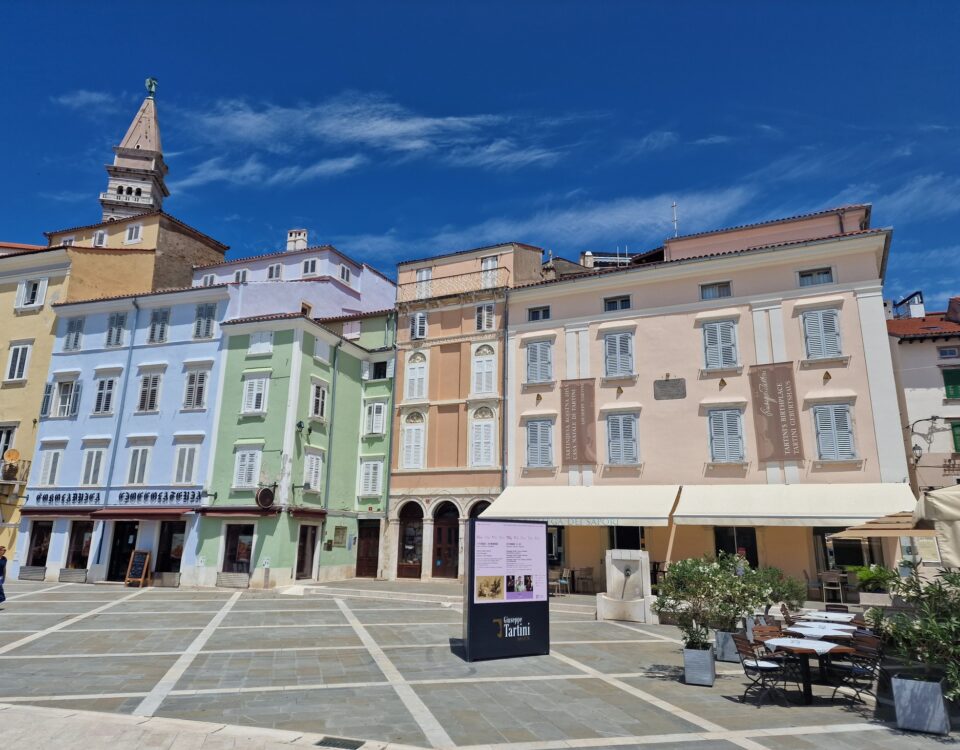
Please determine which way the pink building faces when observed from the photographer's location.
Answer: facing the viewer

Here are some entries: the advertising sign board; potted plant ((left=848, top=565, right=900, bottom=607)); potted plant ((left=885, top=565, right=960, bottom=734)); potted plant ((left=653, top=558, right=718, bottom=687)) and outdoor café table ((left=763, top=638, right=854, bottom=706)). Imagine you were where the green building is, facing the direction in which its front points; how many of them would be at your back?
0

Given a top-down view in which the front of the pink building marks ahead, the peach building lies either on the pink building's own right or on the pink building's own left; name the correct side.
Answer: on the pink building's own right

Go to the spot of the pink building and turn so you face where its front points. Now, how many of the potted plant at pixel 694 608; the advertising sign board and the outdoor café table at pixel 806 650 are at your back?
0

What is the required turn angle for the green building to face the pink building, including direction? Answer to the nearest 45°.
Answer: approximately 45° to its left

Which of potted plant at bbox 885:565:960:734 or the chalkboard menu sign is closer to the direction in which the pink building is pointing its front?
the potted plant

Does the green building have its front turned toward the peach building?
no

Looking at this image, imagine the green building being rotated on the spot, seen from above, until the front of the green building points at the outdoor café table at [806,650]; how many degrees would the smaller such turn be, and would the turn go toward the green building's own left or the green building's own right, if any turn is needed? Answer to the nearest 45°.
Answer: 0° — it already faces it

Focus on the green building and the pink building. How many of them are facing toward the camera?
2

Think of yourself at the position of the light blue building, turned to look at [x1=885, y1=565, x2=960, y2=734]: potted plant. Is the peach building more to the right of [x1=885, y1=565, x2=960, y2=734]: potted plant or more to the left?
left

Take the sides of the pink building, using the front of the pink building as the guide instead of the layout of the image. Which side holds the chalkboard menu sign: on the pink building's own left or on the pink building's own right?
on the pink building's own right

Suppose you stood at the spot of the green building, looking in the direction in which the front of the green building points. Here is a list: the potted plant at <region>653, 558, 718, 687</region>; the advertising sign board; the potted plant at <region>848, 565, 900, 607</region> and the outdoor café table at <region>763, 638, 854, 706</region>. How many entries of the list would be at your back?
0

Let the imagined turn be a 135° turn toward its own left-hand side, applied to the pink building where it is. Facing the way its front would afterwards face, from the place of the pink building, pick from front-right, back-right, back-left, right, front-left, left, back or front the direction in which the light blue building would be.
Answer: back-left
